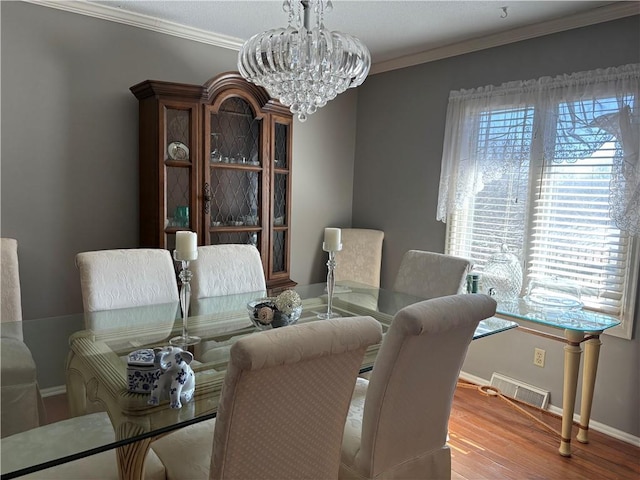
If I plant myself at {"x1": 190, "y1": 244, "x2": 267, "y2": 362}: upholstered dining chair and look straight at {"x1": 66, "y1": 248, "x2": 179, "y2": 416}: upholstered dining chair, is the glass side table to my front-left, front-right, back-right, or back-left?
back-left

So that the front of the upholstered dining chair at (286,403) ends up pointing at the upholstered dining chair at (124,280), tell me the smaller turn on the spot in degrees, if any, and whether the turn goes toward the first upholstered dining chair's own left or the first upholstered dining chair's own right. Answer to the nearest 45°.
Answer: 0° — it already faces it

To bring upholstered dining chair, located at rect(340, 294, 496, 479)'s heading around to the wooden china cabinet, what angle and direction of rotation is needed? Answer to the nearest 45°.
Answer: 0° — it already faces it

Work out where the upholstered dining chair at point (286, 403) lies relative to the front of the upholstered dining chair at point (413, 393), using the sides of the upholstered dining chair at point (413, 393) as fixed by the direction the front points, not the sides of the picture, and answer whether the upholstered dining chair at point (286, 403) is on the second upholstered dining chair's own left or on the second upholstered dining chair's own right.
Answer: on the second upholstered dining chair's own left

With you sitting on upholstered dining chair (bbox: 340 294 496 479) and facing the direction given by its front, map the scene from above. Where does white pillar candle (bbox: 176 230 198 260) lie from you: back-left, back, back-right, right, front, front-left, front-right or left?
front-left

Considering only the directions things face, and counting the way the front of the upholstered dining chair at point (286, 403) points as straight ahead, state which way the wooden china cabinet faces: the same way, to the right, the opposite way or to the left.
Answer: the opposite way

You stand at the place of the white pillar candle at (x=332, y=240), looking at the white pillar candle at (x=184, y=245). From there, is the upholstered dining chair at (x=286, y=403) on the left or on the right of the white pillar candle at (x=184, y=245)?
left

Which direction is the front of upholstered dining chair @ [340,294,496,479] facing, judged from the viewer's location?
facing away from the viewer and to the left of the viewer

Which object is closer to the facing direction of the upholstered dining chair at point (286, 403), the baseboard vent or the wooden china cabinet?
the wooden china cabinet

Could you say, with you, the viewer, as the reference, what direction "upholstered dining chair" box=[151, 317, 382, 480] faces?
facing away from the viewer and to the left of the viewer

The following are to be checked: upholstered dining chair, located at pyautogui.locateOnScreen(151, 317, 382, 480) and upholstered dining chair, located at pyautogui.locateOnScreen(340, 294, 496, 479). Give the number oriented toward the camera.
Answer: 0

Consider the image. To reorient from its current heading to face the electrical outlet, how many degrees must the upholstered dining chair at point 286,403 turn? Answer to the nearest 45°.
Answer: approximately 90° to its right
